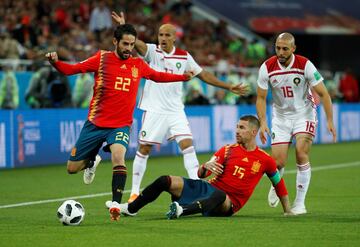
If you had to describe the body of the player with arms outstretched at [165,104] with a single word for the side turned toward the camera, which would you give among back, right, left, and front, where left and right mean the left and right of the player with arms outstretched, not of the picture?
front

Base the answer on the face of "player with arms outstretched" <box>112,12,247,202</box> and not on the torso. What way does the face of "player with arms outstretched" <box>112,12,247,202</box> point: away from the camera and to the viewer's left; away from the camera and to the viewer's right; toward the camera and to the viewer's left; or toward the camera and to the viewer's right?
toward the camera and to the viewer's left

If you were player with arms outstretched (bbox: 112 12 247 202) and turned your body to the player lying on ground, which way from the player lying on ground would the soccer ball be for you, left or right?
right

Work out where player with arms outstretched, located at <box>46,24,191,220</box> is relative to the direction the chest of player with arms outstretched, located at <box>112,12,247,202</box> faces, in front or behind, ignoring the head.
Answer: in front

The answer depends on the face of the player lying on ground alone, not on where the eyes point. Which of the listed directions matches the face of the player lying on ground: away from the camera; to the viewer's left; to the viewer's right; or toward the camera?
to the viewer's left
